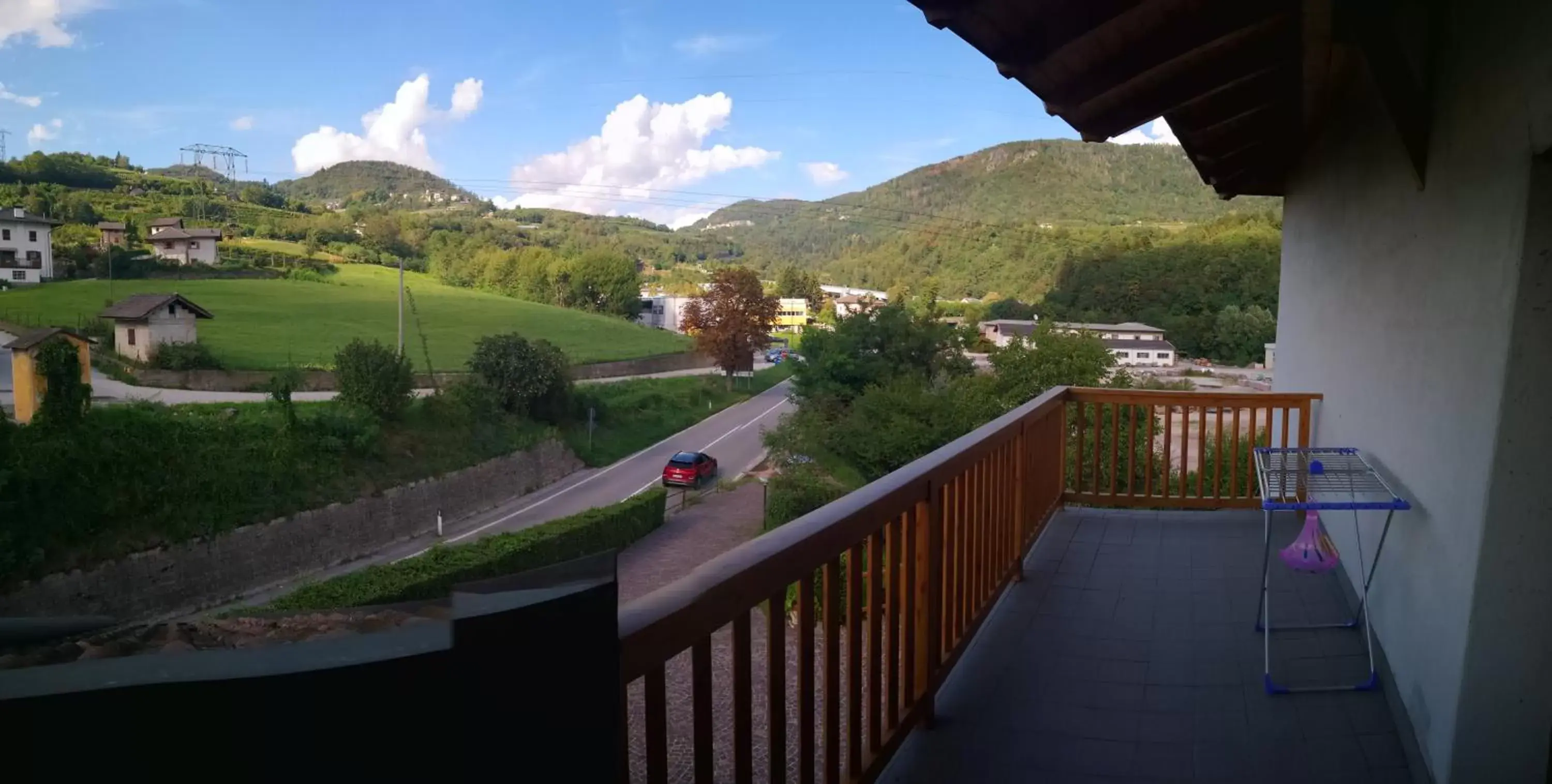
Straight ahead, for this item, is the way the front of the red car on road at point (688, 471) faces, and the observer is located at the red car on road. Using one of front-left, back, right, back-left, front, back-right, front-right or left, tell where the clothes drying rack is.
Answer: back-right

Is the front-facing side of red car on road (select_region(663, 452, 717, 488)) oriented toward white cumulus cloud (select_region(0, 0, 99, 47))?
no

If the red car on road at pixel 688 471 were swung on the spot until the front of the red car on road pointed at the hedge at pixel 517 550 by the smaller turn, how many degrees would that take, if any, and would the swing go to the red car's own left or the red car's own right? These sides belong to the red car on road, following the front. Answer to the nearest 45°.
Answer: approximately 135° to the red car's own right

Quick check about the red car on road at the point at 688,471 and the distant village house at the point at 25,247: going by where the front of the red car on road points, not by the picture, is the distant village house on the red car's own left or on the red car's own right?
on the red car's own left

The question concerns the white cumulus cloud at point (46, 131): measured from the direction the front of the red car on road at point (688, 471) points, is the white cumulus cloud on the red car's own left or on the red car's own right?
on the red car's own left

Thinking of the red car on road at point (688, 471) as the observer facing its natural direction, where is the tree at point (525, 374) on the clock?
The tree is roughly at 9 o'clock from the red car on road.

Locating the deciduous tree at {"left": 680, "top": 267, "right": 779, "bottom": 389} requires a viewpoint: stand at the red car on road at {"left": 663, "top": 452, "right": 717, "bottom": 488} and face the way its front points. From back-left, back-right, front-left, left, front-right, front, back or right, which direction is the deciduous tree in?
front-left

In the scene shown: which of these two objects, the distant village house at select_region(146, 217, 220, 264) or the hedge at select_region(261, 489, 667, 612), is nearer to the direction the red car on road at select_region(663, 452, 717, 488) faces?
the distant village house

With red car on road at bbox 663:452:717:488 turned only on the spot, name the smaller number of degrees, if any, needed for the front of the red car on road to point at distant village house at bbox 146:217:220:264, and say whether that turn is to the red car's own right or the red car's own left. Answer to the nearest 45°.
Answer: approximately 90° to the red car's own left

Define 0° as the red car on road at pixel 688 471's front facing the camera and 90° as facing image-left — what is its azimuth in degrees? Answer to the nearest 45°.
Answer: approximately 225°

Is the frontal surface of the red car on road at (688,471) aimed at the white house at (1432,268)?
no

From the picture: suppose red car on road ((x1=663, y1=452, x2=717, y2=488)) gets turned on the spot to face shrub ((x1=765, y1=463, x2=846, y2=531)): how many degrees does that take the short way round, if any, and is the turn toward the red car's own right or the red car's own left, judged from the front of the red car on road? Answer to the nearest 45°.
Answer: approximately 135° to the red car's own right

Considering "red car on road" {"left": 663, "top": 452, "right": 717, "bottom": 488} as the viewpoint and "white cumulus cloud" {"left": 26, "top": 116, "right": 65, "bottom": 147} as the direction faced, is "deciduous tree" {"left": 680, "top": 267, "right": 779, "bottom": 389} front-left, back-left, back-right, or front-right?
front-right

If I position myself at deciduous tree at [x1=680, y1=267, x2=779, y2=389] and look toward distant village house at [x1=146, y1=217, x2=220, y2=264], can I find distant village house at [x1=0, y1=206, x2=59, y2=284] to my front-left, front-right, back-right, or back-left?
front-left

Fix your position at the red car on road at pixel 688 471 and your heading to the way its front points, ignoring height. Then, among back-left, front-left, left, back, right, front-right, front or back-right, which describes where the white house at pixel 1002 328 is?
front

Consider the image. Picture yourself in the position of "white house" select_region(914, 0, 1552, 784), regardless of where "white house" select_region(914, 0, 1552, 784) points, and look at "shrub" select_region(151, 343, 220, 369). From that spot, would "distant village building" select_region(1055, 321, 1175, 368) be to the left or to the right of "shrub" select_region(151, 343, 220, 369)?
right

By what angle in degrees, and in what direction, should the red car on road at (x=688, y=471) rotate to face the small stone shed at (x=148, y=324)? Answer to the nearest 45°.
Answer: approximately 135° to its left

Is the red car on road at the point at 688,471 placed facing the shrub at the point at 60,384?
no
